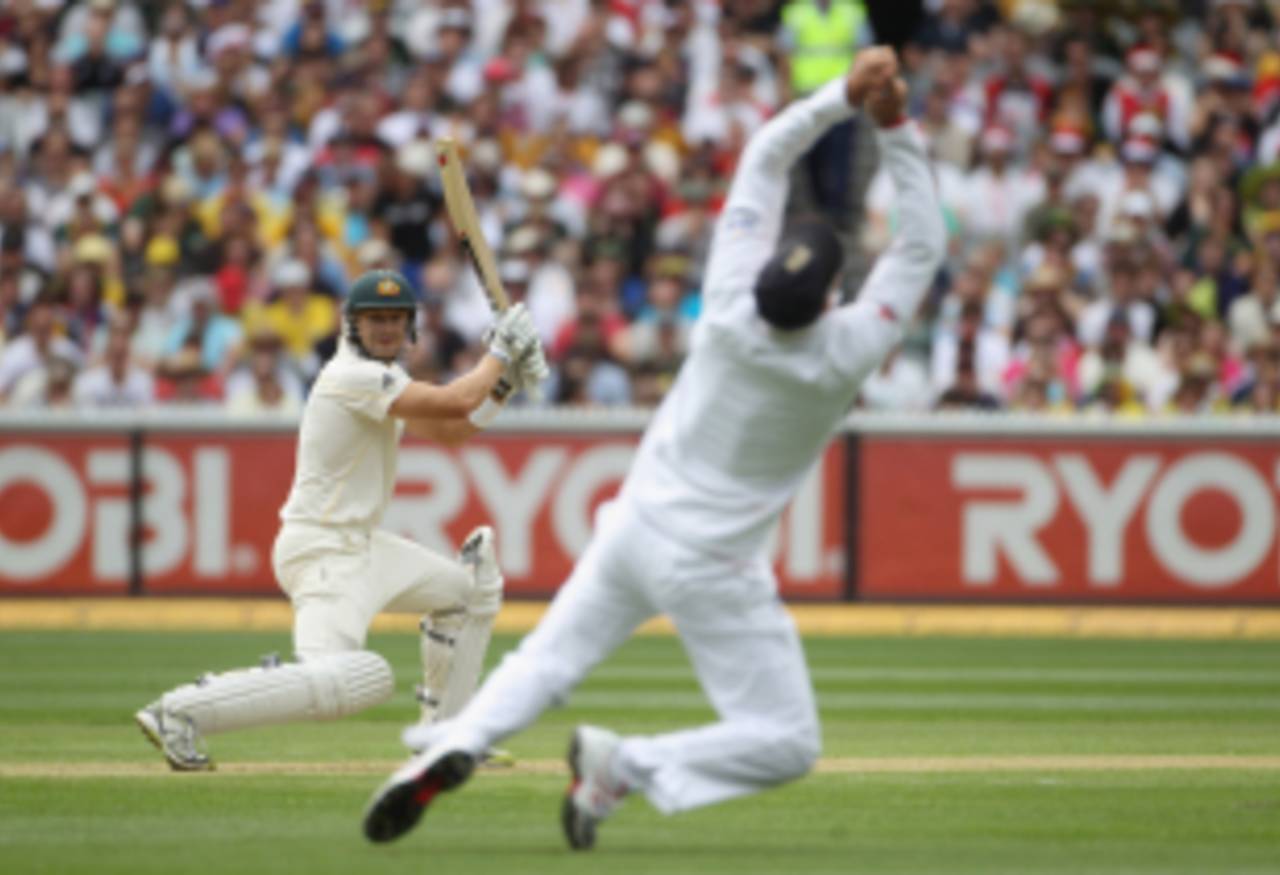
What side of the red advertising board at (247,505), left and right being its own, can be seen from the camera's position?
front

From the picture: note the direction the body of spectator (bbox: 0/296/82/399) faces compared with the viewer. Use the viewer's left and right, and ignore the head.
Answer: facing the viewer

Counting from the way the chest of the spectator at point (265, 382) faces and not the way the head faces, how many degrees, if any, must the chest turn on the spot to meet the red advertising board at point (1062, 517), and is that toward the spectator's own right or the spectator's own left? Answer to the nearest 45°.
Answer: approximately 90° to the spectator's own left

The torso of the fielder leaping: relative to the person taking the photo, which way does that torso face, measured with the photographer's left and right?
facing away from the viewer and to the right of the viewer

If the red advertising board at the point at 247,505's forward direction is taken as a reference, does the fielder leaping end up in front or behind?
in front

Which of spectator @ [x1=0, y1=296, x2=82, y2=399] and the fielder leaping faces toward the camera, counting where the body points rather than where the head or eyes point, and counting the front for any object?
the spectator

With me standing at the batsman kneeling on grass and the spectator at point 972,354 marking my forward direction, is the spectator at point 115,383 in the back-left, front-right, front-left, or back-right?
front-left

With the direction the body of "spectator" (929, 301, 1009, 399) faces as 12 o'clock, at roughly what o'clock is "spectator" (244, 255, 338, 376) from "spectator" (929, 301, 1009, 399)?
"spectator" (244, 255, 338, 376) is roughly at 3 o'clock from "spectator" (929, 301, 1009, 399).

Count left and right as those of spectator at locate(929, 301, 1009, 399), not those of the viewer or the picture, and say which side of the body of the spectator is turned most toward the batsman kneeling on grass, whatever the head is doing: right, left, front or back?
front

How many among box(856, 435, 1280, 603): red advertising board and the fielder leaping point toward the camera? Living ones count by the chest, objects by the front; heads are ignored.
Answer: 1

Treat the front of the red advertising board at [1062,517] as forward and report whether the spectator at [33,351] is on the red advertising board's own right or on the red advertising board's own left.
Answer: on the red advertising board's own right

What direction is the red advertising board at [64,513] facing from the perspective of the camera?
toward the camera

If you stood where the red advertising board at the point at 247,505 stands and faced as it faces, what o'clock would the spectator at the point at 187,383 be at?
The spectator is roughly at 5 o'clock from the red advertising board.

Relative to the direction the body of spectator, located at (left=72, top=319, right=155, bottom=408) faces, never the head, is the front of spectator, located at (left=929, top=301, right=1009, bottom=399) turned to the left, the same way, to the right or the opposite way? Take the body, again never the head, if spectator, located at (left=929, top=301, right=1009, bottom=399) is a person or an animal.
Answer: the same way

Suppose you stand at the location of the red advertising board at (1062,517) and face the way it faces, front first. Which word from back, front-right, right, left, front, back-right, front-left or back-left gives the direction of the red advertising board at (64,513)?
right

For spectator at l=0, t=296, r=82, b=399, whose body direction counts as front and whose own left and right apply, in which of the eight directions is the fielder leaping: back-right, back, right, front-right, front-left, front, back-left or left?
front

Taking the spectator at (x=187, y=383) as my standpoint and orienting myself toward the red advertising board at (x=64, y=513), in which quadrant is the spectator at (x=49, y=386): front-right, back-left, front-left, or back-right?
front-right

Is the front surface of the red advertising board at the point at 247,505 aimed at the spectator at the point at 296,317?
no

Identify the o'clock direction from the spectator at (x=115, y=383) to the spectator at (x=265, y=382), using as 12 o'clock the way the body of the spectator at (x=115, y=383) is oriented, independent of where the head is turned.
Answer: the spectator at (x=265, y=382) is roughly at 10 o'clock from the spectator at (x=115, y=383).

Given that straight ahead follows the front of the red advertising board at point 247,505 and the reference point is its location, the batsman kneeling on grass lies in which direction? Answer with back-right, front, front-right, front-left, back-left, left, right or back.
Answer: front

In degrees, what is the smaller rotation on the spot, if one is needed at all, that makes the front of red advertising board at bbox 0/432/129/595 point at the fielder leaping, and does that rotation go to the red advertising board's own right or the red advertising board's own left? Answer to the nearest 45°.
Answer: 0° — it already faces them

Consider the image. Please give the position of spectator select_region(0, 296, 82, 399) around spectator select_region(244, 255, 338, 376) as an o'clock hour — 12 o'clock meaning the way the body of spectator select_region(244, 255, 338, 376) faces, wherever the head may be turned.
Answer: spectator select_region(0, 296, 82, 399) is roughly at 3 o'clock from spectator select_region(244, 255, 338, 376).
